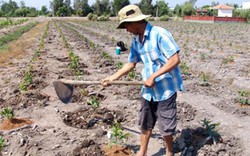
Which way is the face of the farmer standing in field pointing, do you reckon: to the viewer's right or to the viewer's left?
to the viewer's left

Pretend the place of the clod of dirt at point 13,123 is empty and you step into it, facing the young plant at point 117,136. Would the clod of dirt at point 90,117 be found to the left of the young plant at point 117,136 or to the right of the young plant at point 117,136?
left

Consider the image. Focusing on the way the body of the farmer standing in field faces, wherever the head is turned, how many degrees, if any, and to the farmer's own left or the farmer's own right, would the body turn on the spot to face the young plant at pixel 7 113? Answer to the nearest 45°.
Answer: approximately 90° to the farmer's own right

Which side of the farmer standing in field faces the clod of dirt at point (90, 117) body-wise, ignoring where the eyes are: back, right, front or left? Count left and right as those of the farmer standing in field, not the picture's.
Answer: right

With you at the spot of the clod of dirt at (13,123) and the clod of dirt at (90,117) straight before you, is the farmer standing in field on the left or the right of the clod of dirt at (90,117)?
right

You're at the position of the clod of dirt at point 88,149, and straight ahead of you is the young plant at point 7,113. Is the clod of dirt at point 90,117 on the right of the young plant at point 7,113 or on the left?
right

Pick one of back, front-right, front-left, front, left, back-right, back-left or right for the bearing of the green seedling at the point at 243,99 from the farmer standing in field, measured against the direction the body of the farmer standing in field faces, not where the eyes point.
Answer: back

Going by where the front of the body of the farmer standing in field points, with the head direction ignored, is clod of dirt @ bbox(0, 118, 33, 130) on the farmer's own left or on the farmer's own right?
on the farmer's own right

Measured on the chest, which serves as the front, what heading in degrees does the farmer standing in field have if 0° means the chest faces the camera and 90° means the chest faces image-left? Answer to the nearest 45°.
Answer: approximately 45°
